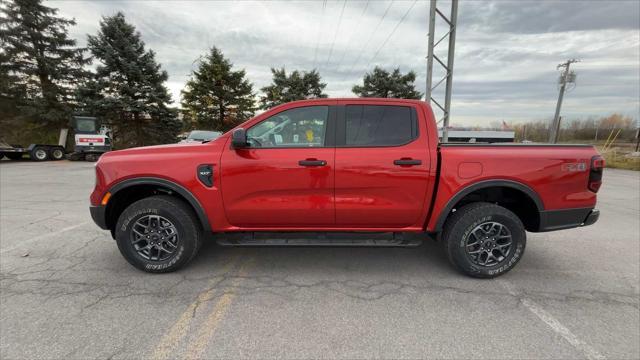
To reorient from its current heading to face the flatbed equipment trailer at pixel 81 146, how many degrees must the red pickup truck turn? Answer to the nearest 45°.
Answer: approximately 45° to its right

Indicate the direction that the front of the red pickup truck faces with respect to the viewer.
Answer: facing to the left of the viewer

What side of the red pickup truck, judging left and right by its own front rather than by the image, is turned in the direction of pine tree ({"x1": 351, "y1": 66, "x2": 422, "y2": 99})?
right

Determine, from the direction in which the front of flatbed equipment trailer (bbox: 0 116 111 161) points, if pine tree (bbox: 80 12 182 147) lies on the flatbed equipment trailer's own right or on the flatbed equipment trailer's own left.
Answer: on the flatbed equipment trailer's own right

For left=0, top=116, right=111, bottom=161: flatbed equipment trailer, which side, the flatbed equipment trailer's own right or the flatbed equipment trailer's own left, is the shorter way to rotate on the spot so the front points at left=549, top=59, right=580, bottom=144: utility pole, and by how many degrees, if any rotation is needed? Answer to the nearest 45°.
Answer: approximately 180°

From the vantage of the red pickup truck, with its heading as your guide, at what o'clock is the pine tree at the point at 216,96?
The pine tree is roughly at 2 o'clock from the red pickup truck.

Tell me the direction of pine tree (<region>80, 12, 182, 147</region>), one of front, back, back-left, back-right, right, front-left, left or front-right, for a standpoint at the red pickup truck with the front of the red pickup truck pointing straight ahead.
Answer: front-right
